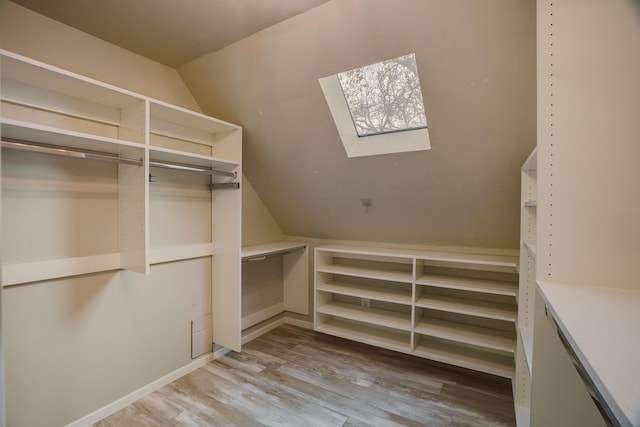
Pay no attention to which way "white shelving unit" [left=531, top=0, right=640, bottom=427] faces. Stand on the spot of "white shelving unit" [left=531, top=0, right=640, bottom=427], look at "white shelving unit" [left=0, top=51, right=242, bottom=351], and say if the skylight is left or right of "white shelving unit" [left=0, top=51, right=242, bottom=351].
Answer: right

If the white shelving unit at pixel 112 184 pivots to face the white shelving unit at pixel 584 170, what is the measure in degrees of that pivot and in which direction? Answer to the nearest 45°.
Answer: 0° — it already faces it

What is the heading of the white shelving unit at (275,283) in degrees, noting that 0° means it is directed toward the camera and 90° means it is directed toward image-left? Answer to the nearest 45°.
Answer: approximately 315°

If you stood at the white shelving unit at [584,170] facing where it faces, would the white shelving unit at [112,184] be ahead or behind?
ahead

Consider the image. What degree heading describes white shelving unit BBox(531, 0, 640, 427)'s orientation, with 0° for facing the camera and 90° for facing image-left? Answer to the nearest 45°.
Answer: approximately 90°

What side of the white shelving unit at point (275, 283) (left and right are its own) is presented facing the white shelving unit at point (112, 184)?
right

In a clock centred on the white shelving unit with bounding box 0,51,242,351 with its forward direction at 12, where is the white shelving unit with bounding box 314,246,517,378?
the white shelving unit with bounding box 314,246,517,378 is roughly at 11 o'clock from the white shelving unit with bounding box 0,51,242,351.

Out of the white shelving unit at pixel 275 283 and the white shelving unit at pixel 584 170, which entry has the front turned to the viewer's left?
the white shelving unit at pixel 584 170

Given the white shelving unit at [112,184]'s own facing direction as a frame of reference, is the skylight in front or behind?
in front
